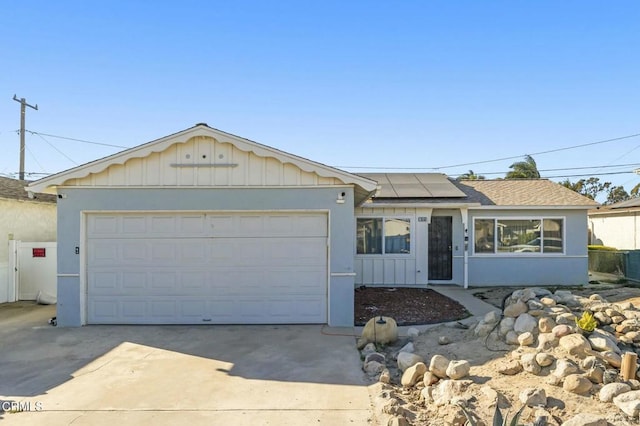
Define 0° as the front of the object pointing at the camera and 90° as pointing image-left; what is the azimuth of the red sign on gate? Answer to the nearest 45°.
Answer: approximately 0°

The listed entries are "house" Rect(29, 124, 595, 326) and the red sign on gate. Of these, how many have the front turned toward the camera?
2

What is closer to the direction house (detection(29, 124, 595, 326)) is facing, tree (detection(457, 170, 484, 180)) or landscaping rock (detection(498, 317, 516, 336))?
the landscaping rock

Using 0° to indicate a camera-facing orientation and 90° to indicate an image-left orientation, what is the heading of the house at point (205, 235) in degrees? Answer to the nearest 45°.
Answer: approximately 0°

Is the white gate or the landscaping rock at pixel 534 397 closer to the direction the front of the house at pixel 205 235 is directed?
the landscaping rock

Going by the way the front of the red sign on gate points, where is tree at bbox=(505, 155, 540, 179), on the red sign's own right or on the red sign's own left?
on the red sign's own left
